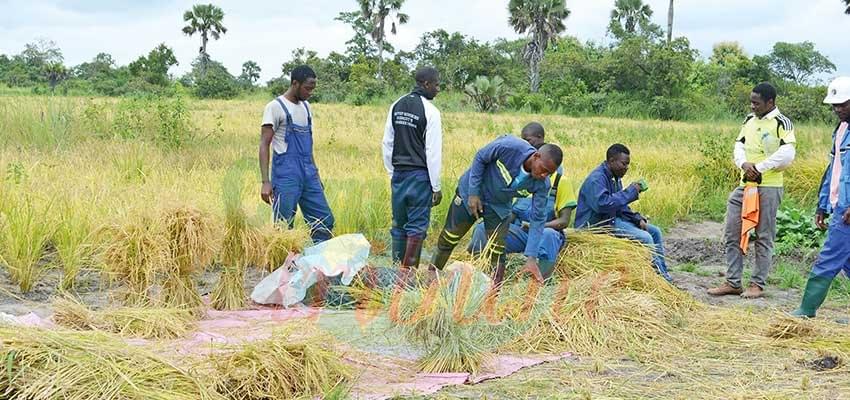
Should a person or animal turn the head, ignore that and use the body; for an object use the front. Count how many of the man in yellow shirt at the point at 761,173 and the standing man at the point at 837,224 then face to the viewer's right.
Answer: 0

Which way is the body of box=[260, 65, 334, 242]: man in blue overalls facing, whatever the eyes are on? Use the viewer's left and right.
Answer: facing the viewer and to the right of the viewer

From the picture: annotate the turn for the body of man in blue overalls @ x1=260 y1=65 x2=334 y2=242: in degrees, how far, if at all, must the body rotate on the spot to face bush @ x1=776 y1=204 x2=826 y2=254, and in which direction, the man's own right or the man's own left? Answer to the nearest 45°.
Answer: approximately 45° to the man's own left

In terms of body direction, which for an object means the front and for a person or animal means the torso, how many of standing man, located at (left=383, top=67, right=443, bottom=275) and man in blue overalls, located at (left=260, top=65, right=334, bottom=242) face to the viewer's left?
0

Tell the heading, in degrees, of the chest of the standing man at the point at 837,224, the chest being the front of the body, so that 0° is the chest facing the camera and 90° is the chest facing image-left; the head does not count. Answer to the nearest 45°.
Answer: approximately 45°

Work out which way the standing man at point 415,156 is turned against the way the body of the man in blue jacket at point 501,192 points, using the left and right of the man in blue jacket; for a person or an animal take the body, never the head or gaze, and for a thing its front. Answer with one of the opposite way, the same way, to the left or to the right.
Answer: to the left

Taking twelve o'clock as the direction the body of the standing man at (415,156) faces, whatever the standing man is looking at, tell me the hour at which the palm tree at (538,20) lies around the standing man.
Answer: The palm tree is roughly at 11 o'clock from the standing man.

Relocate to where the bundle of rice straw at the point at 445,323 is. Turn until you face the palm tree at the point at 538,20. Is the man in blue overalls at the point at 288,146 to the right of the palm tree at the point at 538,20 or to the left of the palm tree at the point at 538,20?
left

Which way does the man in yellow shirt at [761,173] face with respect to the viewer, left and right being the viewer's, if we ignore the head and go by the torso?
facing the viewer and to the left of the viewer

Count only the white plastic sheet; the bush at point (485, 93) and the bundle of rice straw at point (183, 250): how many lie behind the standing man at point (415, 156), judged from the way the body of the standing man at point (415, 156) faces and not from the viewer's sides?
2

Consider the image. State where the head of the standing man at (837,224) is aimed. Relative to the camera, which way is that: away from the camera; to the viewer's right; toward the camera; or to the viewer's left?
to the viewer's left

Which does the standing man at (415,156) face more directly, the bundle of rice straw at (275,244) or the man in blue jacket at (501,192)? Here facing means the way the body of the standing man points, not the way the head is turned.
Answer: the man in blue jacket
